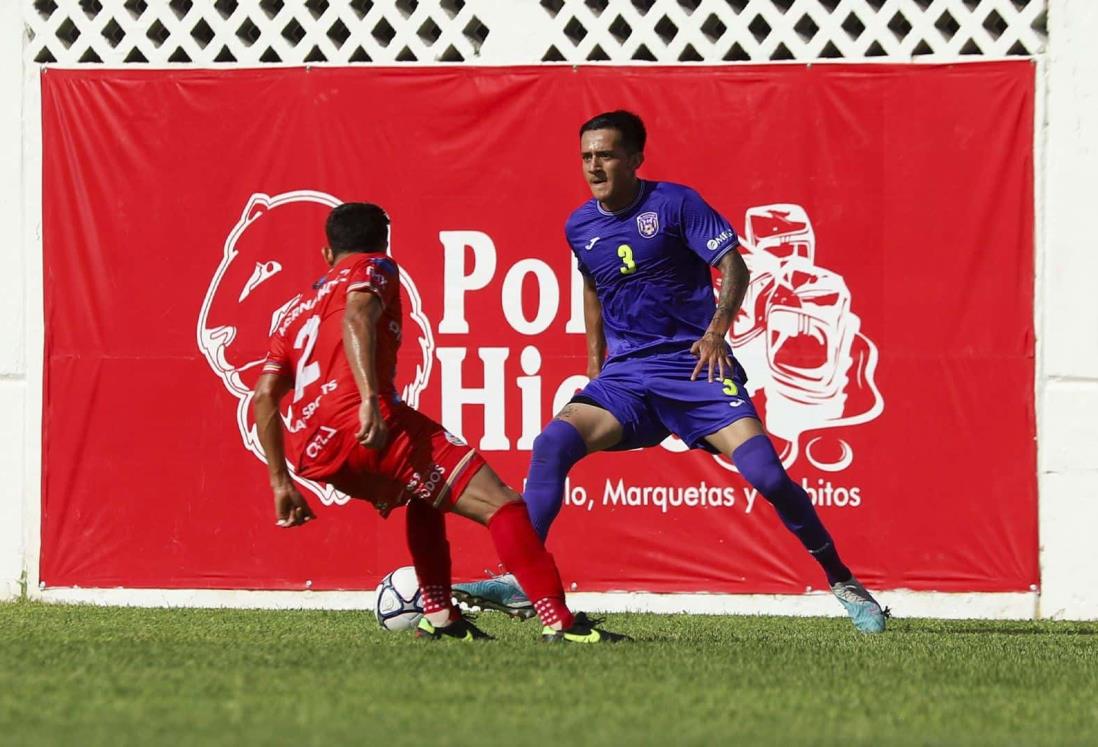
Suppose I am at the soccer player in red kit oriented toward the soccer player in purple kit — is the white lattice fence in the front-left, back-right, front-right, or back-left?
front-left

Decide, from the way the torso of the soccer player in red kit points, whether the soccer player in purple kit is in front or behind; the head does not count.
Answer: in front

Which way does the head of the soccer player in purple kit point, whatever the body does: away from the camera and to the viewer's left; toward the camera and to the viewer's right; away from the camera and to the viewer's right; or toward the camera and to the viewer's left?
toward the camera and to the viewer's left

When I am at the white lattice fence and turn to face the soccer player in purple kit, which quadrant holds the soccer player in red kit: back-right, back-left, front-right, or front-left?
front-right

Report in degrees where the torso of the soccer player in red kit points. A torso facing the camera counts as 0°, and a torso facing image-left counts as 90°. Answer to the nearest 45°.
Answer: approximately 225°
